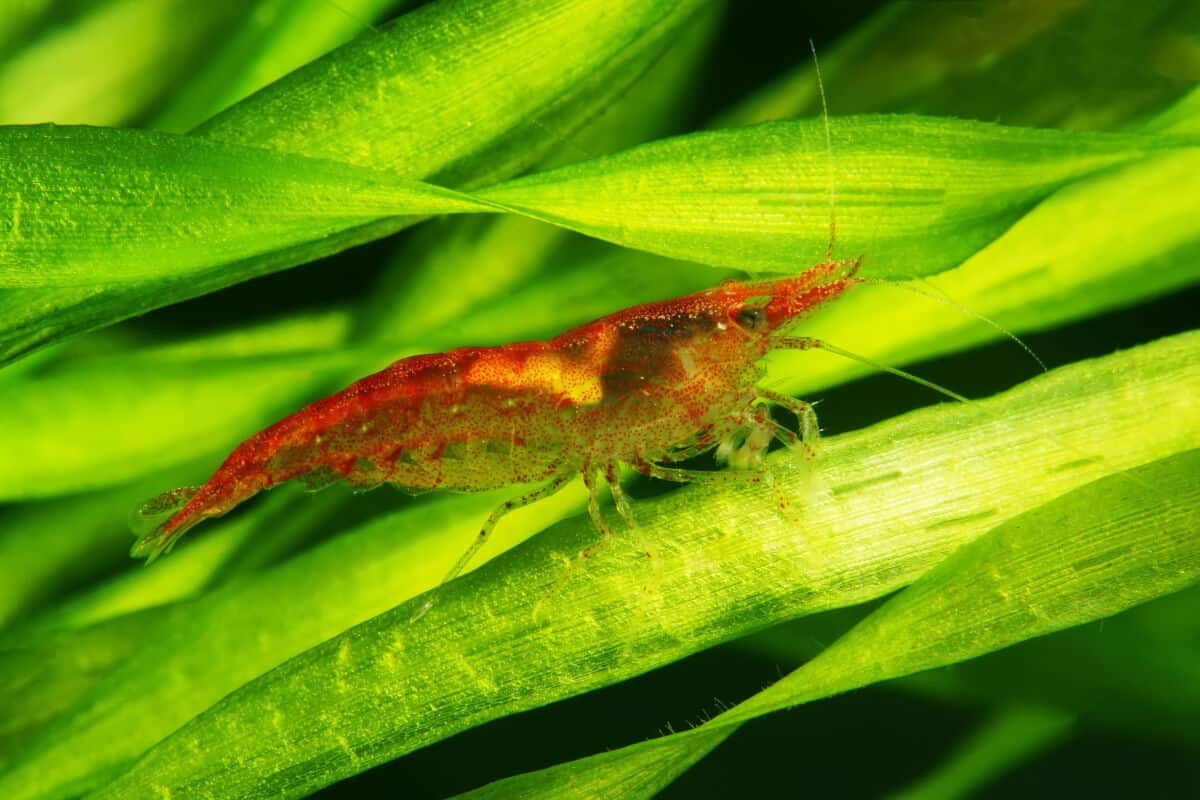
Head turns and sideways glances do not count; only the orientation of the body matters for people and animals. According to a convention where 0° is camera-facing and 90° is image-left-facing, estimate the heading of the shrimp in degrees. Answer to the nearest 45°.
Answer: approximately 270°

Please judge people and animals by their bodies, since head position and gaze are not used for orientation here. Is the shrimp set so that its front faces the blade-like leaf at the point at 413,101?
no
